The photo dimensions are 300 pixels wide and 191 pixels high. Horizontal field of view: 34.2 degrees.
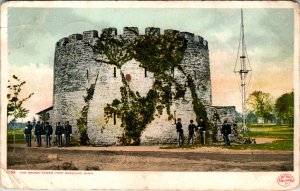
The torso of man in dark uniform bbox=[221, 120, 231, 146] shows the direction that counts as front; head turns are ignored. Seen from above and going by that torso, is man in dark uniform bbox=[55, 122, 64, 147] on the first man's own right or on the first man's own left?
on the first man's own right

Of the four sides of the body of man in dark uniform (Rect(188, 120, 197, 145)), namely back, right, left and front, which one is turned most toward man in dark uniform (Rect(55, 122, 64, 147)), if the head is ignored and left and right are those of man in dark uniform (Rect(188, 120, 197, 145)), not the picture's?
right

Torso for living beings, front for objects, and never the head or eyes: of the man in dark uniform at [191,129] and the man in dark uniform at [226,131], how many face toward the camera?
2

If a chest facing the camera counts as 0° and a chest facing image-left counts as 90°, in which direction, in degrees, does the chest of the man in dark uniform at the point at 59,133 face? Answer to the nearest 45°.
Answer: approximately 0°
